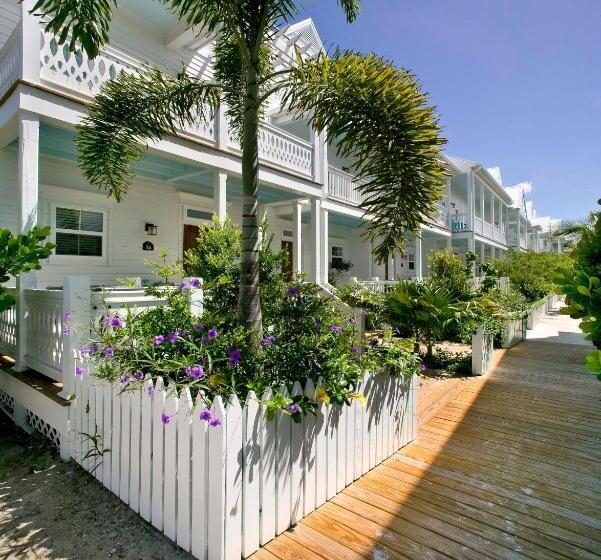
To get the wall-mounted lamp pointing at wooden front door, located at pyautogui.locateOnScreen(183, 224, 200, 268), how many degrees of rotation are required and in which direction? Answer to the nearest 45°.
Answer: approximately 90° to its left

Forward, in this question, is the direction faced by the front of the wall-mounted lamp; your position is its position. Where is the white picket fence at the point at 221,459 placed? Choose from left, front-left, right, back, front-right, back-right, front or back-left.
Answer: front-right

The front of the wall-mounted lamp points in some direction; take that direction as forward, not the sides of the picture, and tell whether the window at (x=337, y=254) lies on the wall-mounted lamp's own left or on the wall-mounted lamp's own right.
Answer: on the wall-mounted lamp's own left

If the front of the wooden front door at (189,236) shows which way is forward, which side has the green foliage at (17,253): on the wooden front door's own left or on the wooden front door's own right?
on the wooden front door's own right

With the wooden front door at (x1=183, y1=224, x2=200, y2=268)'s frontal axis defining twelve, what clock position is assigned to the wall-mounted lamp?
The wall-mounted lamp is roughly at 3 o'clock from the wooden front door.

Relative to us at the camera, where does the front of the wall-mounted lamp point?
facing the viewer and to the right of the viewer

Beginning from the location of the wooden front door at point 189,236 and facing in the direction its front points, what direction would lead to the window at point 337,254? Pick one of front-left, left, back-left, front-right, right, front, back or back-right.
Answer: left

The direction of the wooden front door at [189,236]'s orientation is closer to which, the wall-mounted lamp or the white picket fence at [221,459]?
the white picket fence

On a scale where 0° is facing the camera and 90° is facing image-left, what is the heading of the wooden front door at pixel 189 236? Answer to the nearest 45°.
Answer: approximately 315°

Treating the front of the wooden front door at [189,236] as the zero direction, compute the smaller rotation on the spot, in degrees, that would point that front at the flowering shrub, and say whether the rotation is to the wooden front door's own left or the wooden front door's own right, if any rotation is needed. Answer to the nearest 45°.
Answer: approximately 45° to the wooden front door's own right

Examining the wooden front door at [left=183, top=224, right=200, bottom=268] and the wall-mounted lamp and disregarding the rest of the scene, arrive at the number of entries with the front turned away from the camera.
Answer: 0
